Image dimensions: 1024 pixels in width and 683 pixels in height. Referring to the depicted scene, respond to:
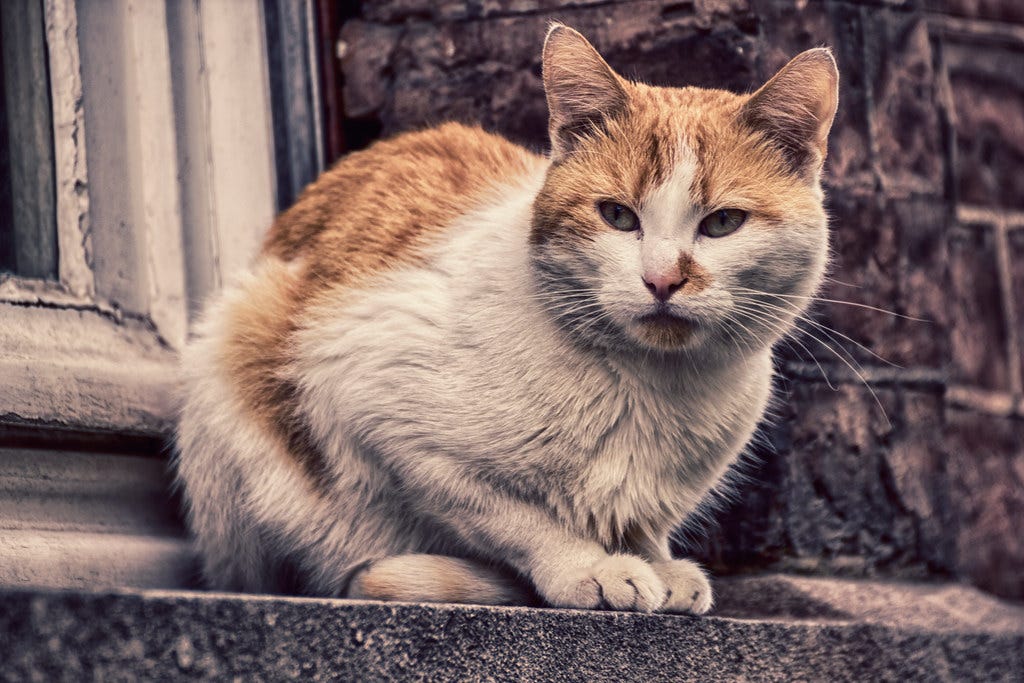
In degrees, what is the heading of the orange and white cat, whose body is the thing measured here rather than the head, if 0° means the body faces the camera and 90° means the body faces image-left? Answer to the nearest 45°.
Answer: approximately 315°

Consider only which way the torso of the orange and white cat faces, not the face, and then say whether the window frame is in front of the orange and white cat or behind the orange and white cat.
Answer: behind
